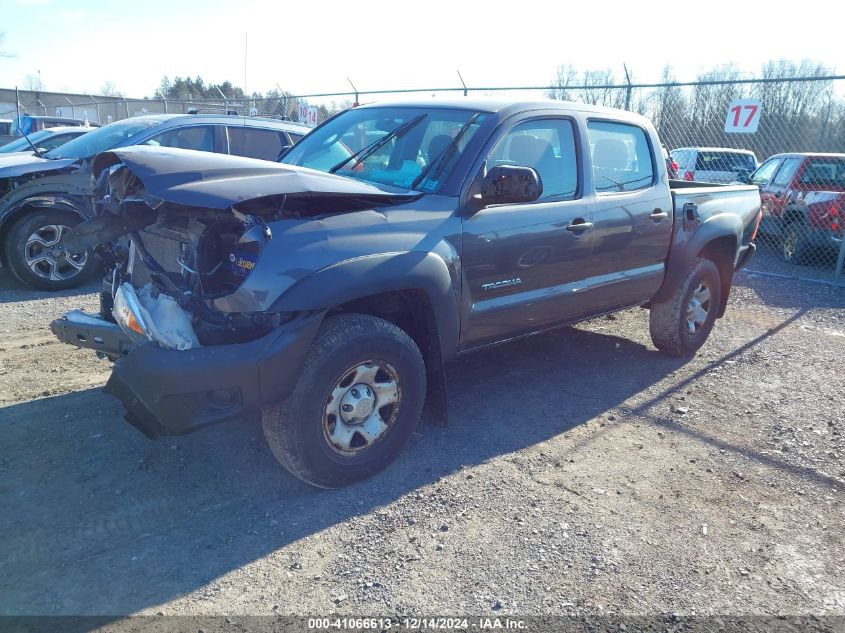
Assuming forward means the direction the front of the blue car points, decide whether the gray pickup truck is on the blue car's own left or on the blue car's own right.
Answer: on the blue car's own left

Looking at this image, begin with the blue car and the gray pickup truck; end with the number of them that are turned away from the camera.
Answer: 0

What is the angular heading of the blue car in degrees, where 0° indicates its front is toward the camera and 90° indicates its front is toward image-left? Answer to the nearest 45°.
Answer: approximately 45°

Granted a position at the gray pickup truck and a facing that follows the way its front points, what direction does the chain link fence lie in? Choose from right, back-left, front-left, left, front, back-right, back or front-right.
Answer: back

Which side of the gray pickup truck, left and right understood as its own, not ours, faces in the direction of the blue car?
right

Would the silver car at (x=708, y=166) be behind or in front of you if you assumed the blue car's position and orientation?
behind

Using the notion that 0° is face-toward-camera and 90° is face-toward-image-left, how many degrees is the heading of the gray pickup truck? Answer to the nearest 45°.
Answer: approximately 45°

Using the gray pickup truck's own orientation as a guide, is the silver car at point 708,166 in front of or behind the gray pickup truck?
behind

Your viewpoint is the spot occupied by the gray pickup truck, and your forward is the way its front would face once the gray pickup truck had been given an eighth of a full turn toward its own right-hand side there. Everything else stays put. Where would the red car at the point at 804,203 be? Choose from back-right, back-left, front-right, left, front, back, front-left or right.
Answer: back-right
